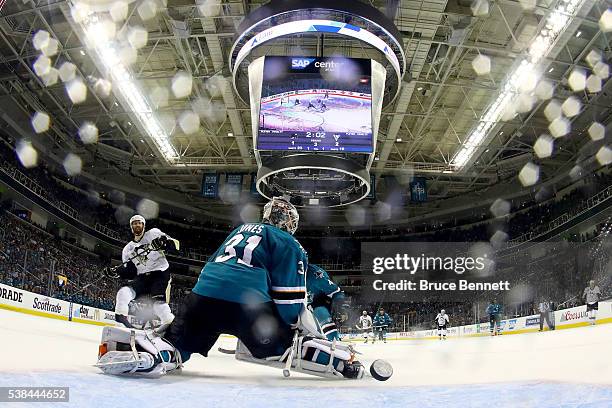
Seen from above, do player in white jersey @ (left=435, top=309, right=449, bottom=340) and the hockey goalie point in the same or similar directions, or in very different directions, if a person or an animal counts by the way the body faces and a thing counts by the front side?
very different directions

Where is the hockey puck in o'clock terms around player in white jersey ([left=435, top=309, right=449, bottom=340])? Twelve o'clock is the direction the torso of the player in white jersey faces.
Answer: The hockey puck is roughly at 12 o'clock from the player in white jersey.

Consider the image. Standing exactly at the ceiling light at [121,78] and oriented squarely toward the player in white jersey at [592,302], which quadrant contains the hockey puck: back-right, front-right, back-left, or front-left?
front-right

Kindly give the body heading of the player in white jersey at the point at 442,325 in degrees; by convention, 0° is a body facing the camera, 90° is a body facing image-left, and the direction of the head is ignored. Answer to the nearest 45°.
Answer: approximately 0°

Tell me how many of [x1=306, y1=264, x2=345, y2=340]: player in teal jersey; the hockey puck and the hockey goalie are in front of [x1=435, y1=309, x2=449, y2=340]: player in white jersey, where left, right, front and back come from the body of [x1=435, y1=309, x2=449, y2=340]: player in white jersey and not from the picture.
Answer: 3

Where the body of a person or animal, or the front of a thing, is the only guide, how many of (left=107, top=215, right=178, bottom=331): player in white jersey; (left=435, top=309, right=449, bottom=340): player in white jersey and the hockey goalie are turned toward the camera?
2

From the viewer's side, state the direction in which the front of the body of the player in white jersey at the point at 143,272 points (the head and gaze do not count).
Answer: toward the camera

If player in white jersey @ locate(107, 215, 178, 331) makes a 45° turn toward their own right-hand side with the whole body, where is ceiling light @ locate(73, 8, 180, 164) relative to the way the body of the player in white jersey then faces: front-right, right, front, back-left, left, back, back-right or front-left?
back-right

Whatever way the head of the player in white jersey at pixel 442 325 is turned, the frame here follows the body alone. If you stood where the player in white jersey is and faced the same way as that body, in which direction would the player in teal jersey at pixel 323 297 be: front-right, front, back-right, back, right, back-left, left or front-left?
front

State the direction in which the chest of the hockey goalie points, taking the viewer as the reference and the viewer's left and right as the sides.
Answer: facing away from the viewer and to the right of the viewer

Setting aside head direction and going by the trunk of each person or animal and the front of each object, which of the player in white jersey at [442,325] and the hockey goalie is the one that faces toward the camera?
the player in white jersey
